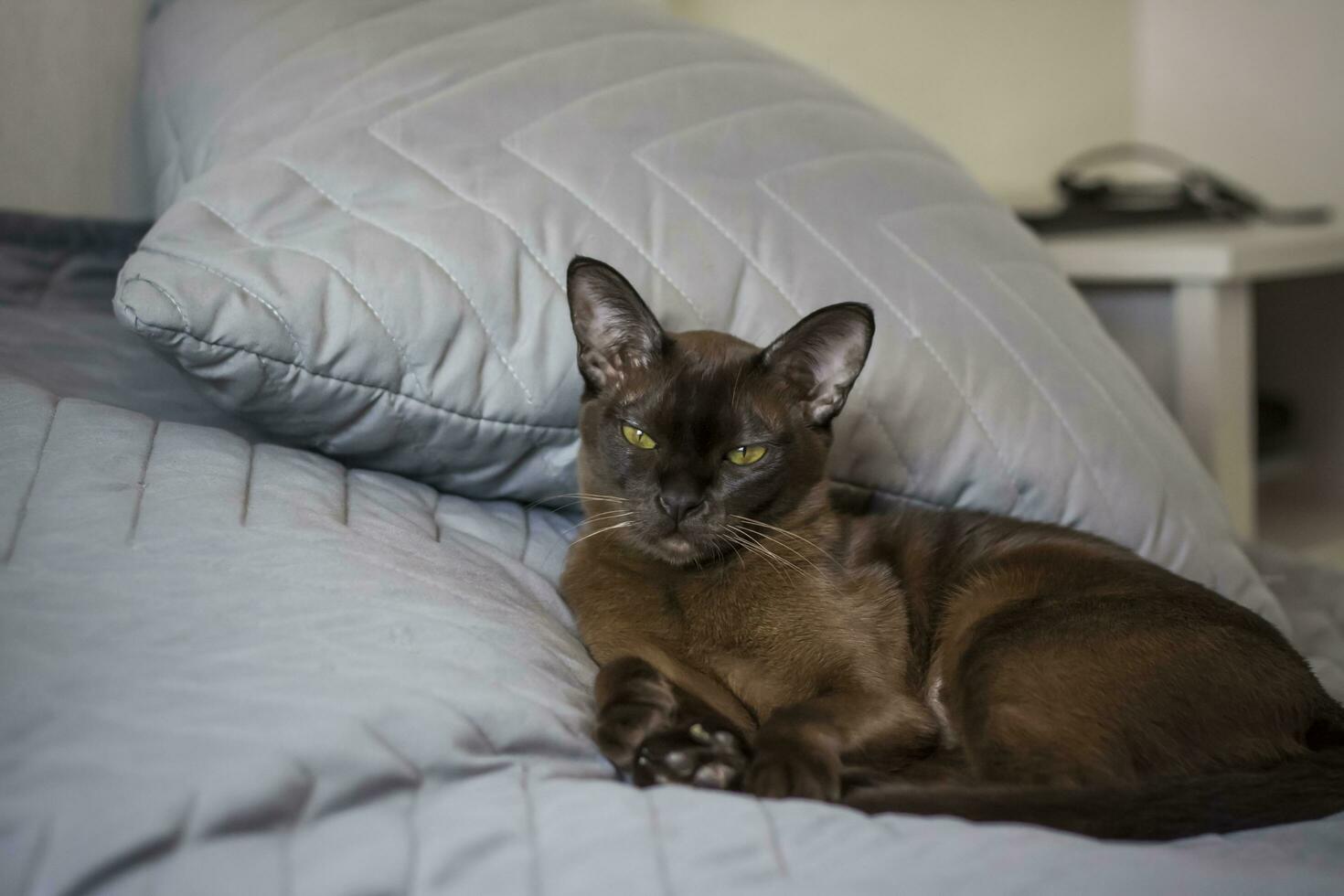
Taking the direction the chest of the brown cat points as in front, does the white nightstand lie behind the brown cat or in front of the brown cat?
behind

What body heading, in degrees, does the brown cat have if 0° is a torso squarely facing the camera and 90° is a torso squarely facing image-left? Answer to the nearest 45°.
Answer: approximately 45°

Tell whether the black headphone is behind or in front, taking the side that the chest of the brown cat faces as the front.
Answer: behind
